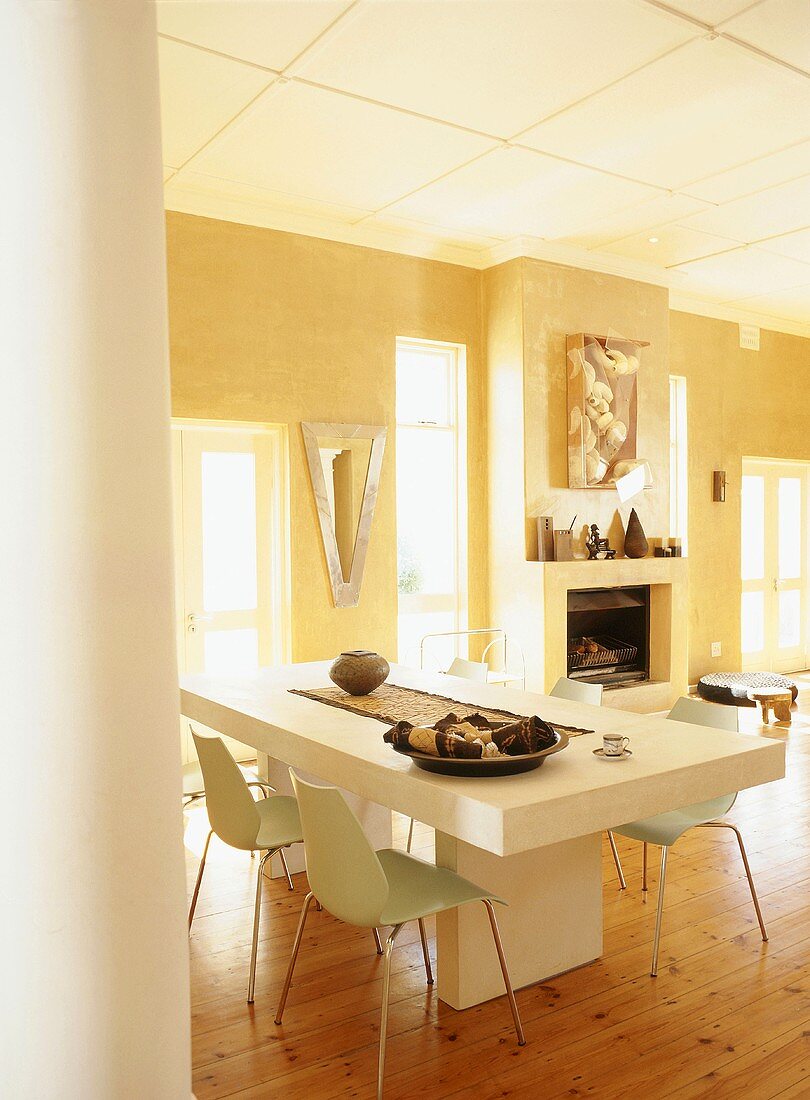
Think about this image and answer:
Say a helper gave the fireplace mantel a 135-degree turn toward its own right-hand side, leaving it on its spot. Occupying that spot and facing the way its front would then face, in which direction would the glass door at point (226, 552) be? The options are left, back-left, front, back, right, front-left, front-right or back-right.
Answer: front-left

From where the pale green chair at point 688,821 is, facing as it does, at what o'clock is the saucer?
The saucer is roughly at 11 o'clock from the pale green chair.

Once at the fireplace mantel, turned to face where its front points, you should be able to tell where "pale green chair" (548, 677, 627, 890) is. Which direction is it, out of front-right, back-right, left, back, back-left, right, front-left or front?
front-right

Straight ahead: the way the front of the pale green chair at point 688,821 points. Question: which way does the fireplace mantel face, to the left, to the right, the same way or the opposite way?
to the left

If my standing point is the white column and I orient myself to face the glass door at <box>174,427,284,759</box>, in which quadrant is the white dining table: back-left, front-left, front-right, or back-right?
front-right

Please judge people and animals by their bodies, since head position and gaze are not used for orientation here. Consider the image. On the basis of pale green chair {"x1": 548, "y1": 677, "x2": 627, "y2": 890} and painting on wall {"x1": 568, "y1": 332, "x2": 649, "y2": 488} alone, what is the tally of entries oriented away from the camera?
0

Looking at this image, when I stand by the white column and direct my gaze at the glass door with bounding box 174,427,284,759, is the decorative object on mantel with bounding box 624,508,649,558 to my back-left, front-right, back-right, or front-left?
front-right

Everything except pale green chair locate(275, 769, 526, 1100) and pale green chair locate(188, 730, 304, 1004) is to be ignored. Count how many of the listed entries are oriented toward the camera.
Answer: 0

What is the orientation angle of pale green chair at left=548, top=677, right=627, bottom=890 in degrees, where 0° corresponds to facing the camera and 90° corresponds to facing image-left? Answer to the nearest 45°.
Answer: approximately 45°

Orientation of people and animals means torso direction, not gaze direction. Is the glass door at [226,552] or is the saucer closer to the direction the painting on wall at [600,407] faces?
the saucer

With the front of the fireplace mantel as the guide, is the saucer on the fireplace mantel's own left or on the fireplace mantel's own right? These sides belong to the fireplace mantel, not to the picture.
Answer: on the fireplace mantel's own right

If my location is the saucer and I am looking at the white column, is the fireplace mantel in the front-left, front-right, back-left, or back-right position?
back-right

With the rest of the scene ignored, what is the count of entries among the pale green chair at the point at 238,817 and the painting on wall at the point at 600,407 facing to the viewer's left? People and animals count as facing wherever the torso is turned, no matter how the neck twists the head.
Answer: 0

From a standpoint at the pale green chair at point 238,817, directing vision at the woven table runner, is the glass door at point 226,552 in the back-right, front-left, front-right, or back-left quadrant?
front-left

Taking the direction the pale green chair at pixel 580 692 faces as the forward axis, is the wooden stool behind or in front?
behind

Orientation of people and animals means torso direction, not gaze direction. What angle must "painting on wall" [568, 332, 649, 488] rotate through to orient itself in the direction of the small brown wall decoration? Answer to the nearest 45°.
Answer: approximately 90° to its left

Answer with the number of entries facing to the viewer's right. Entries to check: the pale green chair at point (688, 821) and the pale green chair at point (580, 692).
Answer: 0

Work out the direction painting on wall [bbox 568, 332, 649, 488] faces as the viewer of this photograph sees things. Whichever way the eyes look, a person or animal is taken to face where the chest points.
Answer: facing the viewer and to the right of the viewer
